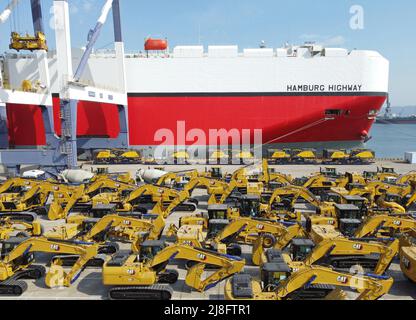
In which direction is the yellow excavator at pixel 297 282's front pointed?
to the viewer's right

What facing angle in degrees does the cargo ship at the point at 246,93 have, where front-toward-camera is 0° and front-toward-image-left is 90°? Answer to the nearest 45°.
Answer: approximately 270°

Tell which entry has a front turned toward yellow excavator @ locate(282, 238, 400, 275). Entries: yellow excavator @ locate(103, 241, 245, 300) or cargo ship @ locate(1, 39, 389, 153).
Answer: yellow excavator @ locate(103, 241, 245, 300)
